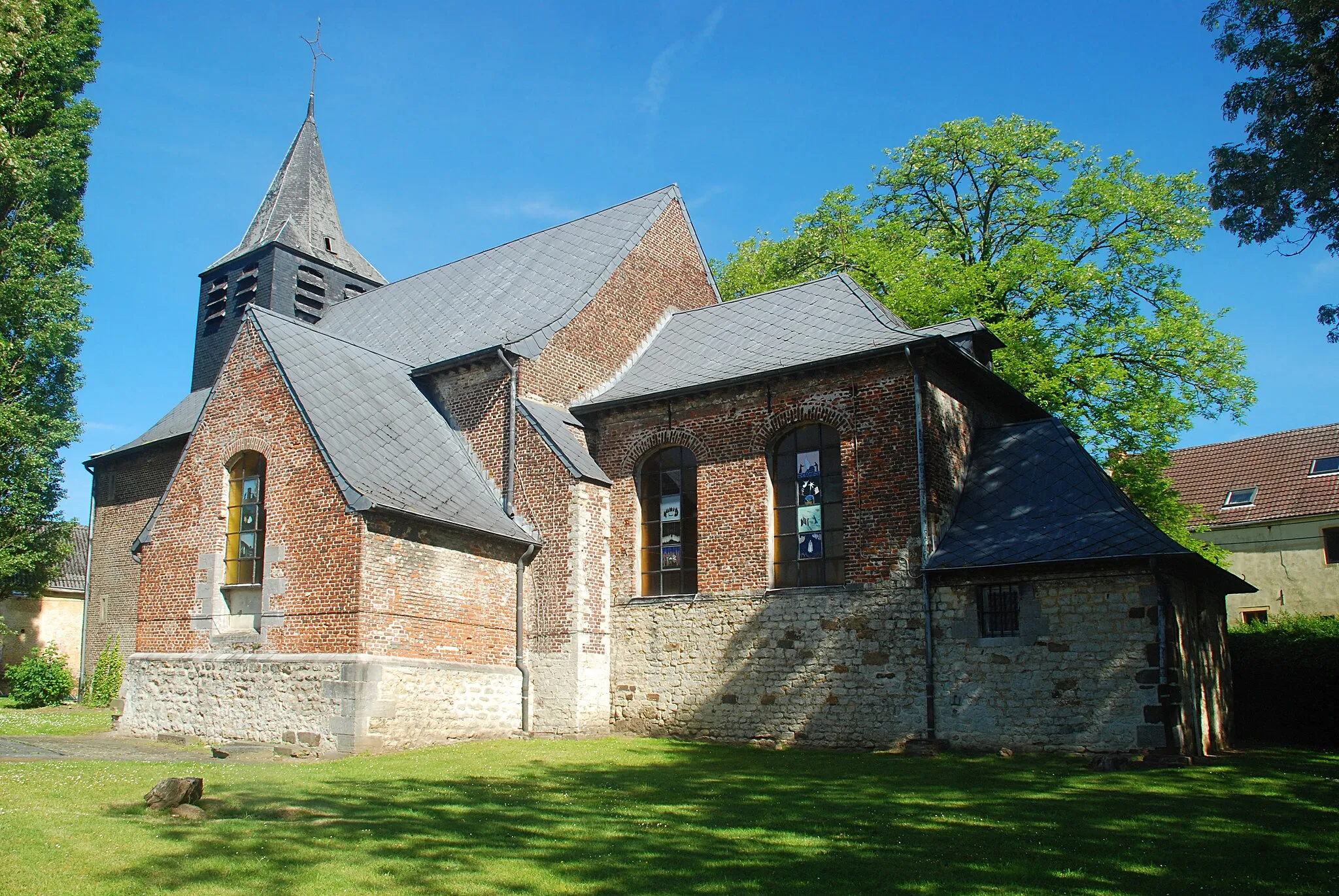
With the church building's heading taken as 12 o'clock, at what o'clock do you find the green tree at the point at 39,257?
The green tree is roughly at 11 o'clock from the church building.

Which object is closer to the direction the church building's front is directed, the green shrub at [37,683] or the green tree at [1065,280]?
the green shrub

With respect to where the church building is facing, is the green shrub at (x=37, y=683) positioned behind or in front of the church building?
in front

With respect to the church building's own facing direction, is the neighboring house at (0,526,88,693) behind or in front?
in front

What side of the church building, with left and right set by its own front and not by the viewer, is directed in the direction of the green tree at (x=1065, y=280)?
right

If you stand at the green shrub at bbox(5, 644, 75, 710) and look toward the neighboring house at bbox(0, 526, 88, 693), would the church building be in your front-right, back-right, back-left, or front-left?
back-right

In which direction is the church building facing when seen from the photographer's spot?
facing away from the viewer and to the left of the viewer

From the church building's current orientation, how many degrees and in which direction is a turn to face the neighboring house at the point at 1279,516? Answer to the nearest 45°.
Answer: approximately 90° to its right
